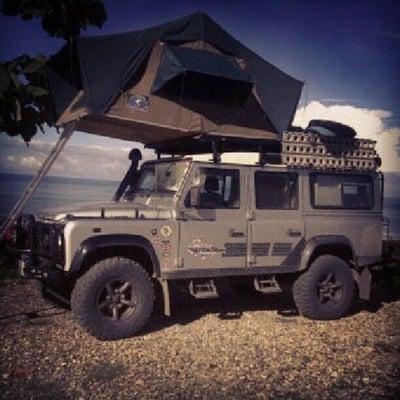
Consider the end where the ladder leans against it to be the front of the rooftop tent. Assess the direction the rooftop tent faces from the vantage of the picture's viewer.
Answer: facing the viewer and to the left of the viewer
